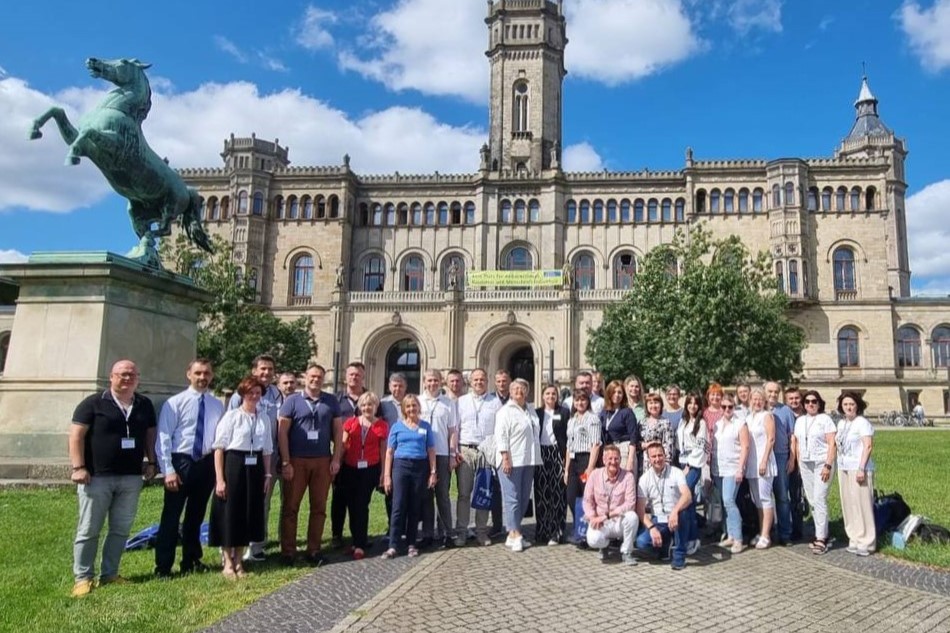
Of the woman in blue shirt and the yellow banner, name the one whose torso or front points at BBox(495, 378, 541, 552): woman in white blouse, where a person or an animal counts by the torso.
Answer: the yellow banner

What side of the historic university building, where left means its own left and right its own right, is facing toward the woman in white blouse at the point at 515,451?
front

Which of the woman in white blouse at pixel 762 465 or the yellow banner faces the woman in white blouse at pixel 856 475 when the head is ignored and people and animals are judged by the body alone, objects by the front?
the yellow banner

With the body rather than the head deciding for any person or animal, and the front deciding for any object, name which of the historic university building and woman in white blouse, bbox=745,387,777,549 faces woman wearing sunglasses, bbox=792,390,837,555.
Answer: the historic university building

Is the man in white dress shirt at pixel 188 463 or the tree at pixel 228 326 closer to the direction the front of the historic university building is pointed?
the man in white dress shirt

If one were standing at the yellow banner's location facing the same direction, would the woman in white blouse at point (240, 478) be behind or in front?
in front

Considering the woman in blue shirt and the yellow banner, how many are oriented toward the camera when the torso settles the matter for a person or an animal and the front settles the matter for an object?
2

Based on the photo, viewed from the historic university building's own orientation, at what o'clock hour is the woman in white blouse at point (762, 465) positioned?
The woman in white blouse is roughly at 12 o'clock from the historic university building.

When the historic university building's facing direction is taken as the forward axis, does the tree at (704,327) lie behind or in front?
in front

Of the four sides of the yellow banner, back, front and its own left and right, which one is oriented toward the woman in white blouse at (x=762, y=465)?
front

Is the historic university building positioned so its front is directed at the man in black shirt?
yes
